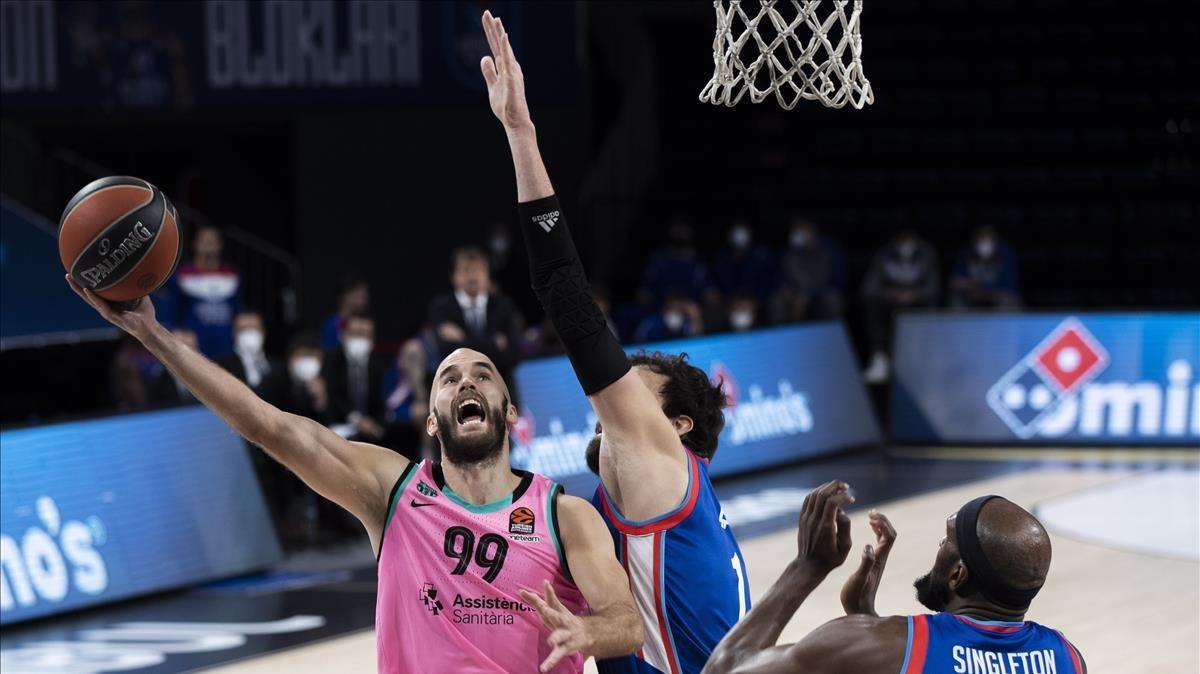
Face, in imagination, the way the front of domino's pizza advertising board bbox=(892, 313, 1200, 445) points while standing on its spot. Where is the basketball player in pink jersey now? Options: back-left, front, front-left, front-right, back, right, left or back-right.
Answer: front

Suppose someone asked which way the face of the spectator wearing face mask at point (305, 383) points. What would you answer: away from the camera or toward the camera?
toward the camera

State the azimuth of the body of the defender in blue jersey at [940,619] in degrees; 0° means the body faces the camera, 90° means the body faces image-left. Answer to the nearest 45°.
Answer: approximately 135°

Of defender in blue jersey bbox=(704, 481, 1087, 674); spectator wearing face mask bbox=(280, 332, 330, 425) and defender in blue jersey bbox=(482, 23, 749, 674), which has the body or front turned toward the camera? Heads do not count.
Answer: the spectator wearing face mask

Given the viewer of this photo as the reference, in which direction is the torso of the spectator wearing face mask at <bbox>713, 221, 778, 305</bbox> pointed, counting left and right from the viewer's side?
facing the viewer

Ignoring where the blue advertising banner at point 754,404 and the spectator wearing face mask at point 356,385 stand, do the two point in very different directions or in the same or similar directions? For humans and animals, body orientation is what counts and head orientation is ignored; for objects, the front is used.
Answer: same or similar directions

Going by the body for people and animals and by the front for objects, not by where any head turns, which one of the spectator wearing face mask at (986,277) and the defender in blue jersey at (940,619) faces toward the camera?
the spectator wearing face mask

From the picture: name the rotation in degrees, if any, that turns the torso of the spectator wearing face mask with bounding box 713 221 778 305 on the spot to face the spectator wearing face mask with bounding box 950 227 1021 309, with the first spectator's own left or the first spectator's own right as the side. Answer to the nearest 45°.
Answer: approximately 90° to the first spectator's own left

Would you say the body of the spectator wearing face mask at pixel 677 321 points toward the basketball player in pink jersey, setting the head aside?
yes

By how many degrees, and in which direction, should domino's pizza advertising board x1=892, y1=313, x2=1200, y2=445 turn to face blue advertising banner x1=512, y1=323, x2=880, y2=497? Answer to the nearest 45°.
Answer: approximately 45° to its right

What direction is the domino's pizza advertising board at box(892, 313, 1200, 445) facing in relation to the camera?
toward the camera

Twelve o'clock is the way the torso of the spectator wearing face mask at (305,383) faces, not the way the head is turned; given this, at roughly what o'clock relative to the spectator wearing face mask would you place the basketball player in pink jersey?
The basketball player in pink jersey is roughly at 12 o'clock from the spectator wearing face mask.

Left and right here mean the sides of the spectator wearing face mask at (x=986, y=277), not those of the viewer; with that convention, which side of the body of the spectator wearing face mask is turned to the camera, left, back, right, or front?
front

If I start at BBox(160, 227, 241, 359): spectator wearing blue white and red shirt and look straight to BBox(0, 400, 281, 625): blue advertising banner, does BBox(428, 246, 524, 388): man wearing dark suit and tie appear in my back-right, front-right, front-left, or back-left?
front-left

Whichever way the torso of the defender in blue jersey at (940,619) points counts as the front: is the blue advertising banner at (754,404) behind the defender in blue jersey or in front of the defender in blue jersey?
in front

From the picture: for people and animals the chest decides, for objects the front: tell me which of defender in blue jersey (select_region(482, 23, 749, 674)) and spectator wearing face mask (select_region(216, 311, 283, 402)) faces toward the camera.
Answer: the spectator wearing face mask

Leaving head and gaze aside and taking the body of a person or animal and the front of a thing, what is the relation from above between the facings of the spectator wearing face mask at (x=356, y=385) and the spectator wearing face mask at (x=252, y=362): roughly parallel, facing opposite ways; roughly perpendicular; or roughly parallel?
roughly parallel

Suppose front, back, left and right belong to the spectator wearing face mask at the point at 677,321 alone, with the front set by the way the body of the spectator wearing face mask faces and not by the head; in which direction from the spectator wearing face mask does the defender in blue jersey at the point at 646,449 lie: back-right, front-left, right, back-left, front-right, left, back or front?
front

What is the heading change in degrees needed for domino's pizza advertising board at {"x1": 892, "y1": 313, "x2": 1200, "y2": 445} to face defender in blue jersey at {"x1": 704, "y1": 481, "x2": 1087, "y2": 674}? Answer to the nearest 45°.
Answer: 0° — it already faces them

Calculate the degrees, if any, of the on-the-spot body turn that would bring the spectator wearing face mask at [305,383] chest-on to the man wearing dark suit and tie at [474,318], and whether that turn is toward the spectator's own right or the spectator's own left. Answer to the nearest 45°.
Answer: approximately 90° to the spectator's own left

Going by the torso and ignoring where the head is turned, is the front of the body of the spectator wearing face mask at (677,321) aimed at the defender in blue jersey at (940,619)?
yes
